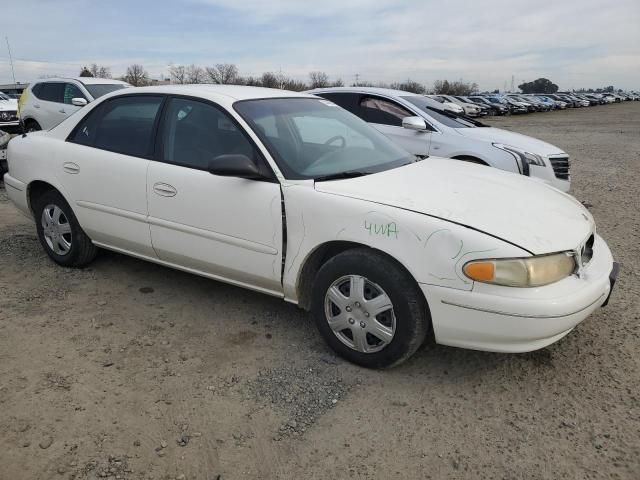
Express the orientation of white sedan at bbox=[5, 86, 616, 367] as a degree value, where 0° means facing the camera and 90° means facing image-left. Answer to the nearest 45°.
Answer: approximately 315°

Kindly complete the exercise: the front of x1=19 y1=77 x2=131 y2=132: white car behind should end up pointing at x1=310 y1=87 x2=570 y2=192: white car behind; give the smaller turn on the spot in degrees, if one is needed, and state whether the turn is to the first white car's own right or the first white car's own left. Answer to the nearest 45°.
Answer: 0° — it already faces it

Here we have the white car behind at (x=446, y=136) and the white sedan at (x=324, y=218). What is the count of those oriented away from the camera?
0

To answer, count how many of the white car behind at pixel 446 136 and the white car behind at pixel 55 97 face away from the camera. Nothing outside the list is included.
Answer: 0

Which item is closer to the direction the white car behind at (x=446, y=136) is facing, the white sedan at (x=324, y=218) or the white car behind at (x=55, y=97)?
the white sedan

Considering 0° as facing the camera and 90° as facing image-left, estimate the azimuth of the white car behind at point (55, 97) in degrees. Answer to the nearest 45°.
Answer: approximately 315°

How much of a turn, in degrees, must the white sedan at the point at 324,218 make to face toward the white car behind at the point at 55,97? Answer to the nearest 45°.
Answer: approximately 180°

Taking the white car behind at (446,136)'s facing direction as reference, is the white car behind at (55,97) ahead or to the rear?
to the rear

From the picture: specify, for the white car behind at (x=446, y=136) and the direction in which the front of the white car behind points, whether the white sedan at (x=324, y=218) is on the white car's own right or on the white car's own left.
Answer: on the white car's own right

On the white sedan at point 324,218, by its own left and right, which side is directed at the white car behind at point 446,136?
left

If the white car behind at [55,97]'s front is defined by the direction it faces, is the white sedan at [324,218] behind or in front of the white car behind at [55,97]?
in front
